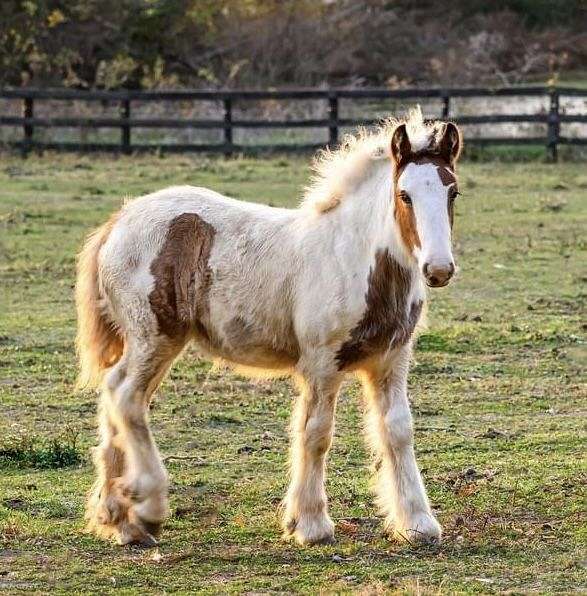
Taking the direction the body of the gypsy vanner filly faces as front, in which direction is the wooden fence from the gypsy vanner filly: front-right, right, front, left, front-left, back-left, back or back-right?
back-left
